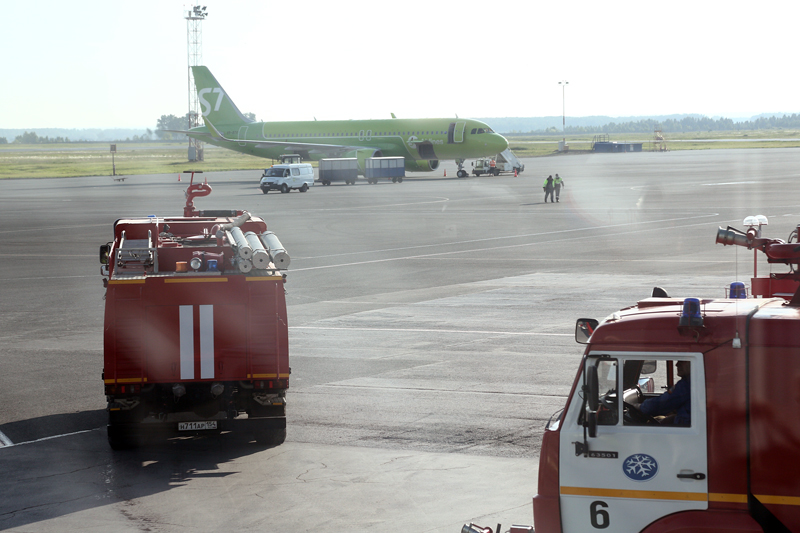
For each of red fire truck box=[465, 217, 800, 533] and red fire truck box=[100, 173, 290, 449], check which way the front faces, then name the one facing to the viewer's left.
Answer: red fire truck box=[465, 217, 800, 533]

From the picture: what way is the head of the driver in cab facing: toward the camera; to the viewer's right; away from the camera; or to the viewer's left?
to the viewer's left

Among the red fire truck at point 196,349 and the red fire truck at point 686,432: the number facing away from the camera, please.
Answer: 1

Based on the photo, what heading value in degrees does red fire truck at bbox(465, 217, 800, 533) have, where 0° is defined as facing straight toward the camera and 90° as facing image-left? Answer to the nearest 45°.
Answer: approximately 90°

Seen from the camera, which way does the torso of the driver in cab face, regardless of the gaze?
to the viewer's left

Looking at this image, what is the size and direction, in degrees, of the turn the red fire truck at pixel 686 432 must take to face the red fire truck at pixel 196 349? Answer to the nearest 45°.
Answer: approximately 45° to its right

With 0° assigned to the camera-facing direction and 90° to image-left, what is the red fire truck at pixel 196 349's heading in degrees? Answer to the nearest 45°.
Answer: approximately 180°
